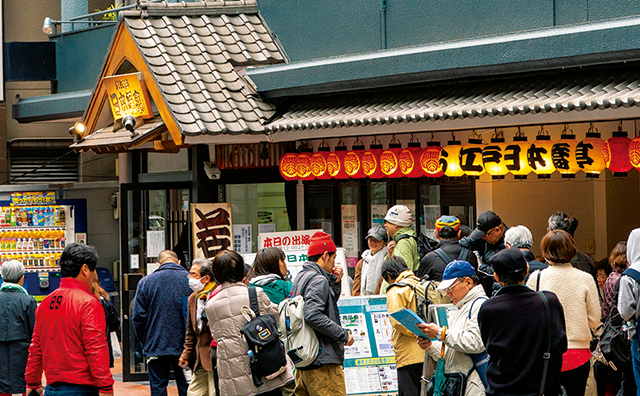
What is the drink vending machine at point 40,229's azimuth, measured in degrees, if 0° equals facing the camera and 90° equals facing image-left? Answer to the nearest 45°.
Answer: approximately 0°

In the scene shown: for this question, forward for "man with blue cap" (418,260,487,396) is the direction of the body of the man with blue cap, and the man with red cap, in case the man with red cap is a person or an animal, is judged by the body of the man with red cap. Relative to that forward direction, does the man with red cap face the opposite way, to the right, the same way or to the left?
the opposite way

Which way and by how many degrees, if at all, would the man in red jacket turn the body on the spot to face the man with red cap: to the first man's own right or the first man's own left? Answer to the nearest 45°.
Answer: approximately 45° to the first man's own right

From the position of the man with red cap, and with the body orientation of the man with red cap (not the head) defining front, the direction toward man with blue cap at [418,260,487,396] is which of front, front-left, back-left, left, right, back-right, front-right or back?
front-right

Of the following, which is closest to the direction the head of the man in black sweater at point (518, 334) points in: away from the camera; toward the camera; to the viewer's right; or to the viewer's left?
away from the camera

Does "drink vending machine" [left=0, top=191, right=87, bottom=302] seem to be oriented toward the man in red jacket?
yes

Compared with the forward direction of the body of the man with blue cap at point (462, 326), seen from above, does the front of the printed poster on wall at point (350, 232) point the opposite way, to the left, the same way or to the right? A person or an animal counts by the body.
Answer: to the left

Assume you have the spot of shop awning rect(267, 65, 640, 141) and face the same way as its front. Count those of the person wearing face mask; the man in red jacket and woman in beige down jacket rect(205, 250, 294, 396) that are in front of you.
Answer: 3

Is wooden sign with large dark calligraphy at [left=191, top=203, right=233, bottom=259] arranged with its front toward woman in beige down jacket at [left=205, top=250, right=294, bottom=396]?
yes

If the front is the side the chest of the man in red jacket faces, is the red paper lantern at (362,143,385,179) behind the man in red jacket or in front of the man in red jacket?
in front

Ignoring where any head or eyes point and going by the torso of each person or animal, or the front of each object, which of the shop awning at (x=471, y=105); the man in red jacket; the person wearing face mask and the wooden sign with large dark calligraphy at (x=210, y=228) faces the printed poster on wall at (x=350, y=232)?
the man in red jacket

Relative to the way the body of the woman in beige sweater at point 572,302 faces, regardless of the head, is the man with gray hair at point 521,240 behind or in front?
in front
